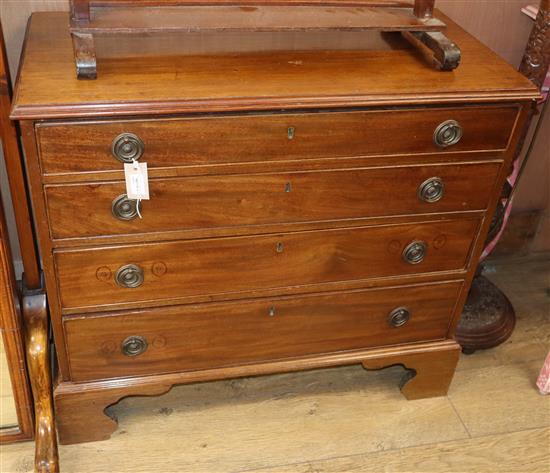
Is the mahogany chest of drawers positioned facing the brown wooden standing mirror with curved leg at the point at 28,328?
no

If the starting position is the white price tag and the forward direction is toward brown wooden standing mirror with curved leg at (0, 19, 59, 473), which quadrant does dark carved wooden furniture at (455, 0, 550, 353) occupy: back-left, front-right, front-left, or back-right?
back-right

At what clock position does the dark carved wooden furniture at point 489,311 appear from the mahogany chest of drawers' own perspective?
The dark carved wooden furniture is roughly at 8 o'clock from the mahogany chest of drawers.

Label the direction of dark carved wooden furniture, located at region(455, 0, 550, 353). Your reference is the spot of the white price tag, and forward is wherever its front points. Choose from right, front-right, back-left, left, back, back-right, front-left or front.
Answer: left

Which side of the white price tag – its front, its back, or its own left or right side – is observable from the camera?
front

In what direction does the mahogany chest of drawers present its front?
toward the camera
